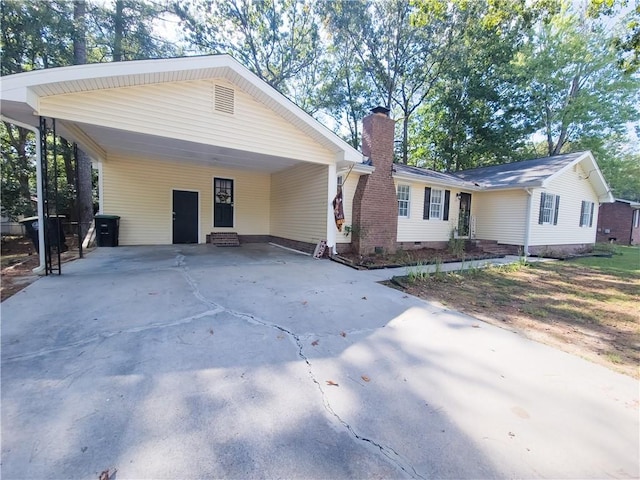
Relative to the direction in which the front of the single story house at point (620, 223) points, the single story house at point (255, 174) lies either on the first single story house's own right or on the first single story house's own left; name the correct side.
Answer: on the first single story house's own right

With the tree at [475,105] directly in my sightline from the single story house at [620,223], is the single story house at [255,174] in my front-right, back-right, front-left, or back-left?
front-left

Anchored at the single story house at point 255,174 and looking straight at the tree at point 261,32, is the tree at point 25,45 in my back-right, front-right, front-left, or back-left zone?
front-left

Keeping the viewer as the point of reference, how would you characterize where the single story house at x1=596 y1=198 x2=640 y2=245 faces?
facing the viewer and to the right of the viewer

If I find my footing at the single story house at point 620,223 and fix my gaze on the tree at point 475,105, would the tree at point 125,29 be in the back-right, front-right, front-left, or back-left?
front-left

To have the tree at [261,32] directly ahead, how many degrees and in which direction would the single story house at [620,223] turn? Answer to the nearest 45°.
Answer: approximately 90° to its right

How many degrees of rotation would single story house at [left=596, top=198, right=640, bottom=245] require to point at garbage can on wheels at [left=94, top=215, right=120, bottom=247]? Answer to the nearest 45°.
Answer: approximately 90° to its right

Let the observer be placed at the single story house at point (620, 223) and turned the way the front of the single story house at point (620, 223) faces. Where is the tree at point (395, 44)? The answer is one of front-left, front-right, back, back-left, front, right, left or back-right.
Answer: right
